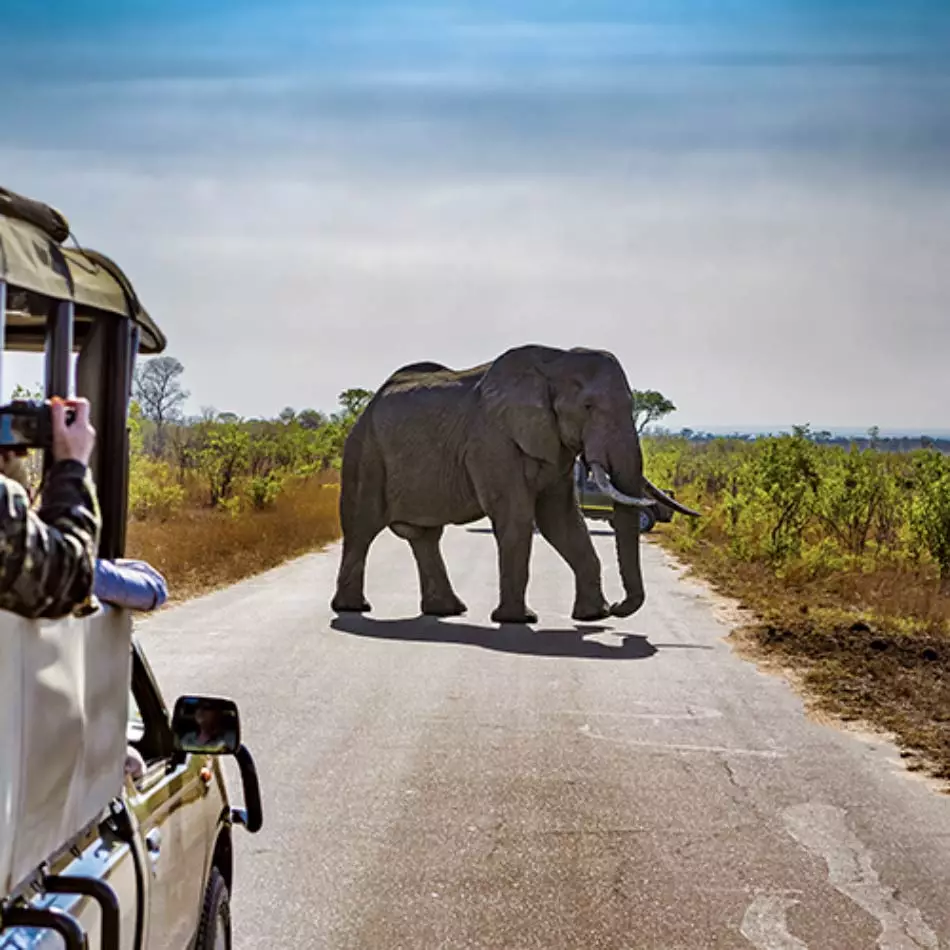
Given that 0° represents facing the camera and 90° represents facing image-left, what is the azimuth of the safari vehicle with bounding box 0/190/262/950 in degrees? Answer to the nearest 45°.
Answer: approximately 225°
